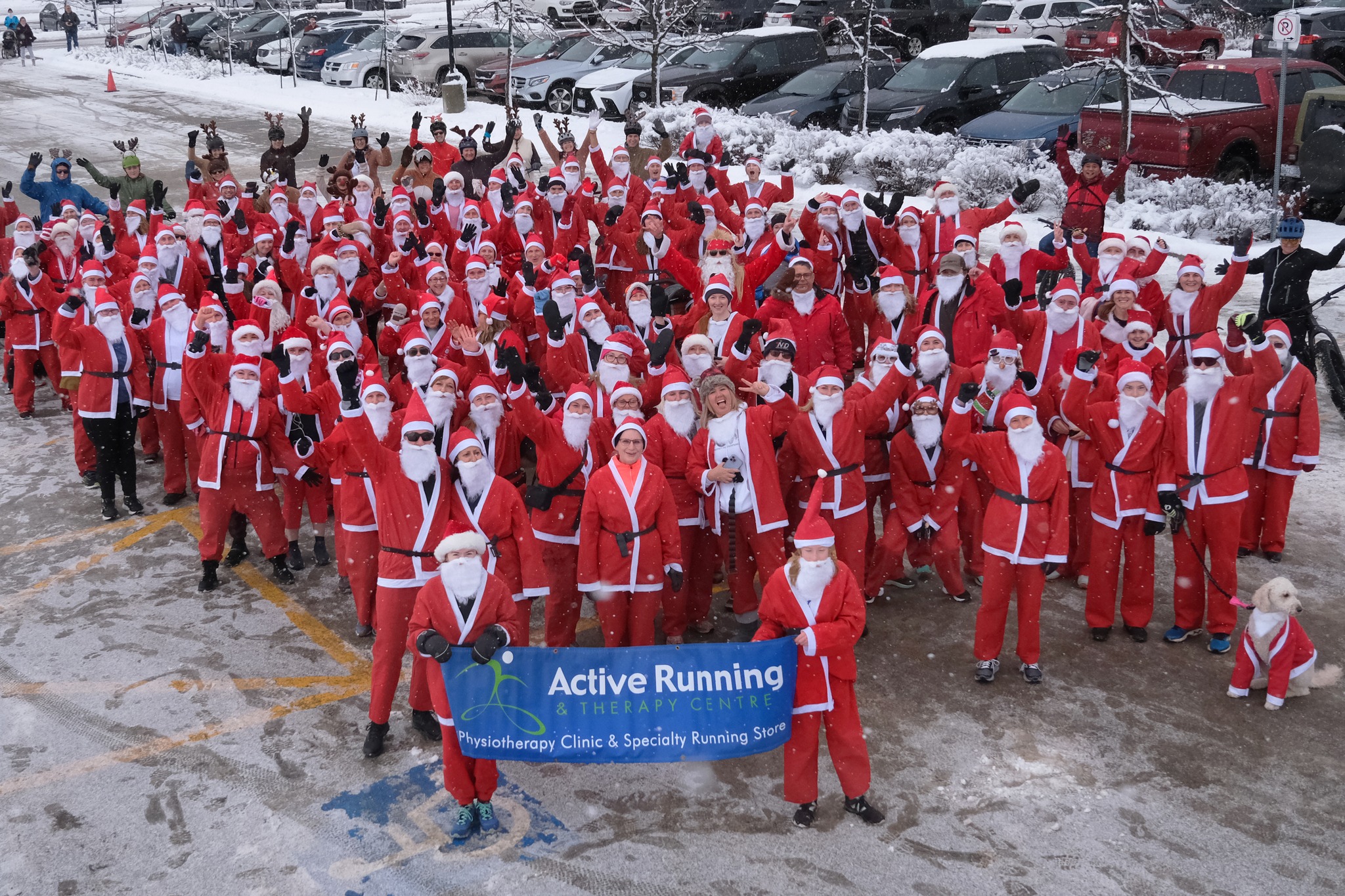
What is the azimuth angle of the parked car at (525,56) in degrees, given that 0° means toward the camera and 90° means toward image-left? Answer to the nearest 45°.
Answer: approximately 45°

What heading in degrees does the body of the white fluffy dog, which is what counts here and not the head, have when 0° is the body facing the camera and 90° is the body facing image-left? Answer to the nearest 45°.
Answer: approximately 45°

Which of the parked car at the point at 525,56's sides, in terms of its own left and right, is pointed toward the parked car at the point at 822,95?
left

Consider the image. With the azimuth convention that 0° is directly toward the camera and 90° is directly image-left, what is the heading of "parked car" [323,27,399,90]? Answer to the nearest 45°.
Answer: approximately 45°

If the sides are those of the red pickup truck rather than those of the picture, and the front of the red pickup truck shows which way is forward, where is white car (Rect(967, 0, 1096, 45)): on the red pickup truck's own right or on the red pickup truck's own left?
on the red pickup truck's own left

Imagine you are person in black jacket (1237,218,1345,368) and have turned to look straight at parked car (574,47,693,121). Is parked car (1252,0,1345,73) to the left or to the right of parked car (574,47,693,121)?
right

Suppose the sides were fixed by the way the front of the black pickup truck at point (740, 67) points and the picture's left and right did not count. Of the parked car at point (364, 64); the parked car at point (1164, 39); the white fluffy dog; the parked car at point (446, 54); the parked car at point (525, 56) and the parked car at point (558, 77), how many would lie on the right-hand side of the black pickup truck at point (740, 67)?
4

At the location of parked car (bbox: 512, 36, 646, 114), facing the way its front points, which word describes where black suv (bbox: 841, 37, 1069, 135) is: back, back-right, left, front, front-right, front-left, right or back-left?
left

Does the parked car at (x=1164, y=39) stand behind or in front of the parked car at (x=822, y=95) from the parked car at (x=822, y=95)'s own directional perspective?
behind

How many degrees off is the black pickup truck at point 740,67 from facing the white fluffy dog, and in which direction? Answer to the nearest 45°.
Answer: approximately 45° to its left
